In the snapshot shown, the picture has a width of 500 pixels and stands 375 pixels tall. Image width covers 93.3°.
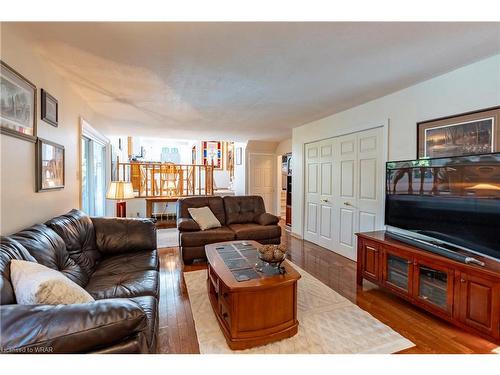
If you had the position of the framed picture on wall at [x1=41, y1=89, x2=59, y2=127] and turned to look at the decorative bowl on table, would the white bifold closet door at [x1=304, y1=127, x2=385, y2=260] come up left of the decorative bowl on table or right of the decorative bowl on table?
left

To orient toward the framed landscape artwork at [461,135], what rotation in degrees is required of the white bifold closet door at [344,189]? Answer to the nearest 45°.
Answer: approximately 90° to its left

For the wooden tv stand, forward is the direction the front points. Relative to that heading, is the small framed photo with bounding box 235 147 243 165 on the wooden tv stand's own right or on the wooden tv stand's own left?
on the wooden tv stand's own right

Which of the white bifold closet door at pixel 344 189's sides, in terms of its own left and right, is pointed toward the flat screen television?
left

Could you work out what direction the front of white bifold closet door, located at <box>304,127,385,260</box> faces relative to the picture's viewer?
facing the viewer and to the left of the viewer

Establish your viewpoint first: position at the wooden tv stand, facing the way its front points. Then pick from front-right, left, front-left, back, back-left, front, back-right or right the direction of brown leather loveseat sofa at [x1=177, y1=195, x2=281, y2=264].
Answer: front-right

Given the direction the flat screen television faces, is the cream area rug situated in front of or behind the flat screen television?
in front

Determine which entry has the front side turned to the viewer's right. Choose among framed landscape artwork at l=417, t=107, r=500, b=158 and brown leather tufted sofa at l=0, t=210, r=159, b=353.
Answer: the brown leather tufted sofa

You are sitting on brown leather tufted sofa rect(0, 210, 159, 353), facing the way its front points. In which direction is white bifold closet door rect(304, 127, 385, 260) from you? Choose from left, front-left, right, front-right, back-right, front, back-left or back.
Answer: front

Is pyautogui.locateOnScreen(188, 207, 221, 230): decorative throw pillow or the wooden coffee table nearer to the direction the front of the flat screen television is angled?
the wooden coffee table

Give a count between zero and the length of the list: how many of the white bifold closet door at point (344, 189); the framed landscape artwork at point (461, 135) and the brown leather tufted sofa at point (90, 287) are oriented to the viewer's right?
1

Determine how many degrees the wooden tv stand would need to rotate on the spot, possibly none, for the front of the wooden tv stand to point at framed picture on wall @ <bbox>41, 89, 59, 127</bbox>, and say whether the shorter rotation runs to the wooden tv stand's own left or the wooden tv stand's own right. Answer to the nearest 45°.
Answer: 0° — it already faces it

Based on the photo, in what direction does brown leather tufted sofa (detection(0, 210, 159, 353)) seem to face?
to the viewer's right

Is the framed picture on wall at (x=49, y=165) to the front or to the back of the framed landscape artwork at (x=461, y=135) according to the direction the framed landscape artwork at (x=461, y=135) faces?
to the front

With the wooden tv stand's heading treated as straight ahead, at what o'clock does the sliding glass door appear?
The sliding glass door is roughly at 1 o'clock from the wooden tv stand.

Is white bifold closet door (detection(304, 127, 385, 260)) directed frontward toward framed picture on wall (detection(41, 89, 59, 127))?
yes
